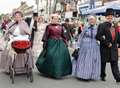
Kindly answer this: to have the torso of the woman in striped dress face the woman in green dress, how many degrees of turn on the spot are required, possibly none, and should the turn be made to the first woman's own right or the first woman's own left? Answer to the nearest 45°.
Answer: approximately 90° to the first woman's own right

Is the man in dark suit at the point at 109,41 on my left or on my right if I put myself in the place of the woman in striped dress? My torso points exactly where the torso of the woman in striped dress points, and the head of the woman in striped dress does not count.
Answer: on my left

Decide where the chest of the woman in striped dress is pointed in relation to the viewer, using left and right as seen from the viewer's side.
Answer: facing the viewer
